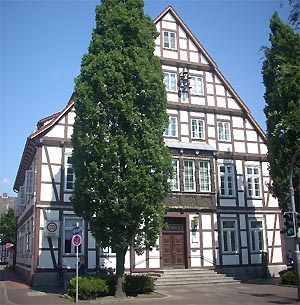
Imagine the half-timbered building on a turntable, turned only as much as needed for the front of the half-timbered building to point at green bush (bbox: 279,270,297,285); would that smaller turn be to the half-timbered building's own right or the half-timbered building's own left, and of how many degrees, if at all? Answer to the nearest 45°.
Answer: approximately 45° to the half-timbered building's own left

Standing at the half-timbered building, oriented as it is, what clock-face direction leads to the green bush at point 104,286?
The green bush is roughly at 1 o'clock from the half-timbered building.

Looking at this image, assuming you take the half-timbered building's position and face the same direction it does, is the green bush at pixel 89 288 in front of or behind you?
in front

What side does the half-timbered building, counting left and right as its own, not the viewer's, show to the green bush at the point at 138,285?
front

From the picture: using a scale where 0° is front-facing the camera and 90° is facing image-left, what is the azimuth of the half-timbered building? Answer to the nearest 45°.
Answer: approximately 0°
